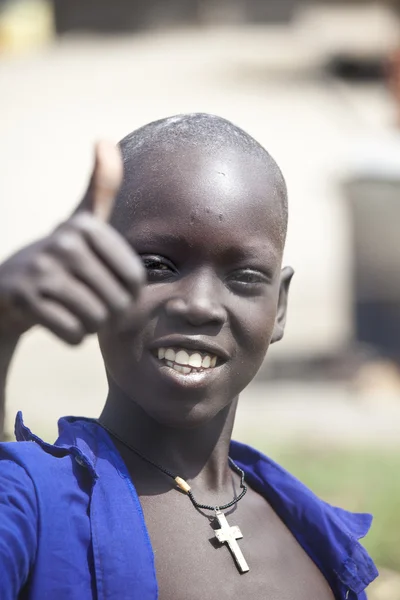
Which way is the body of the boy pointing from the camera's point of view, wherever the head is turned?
toward the camera
